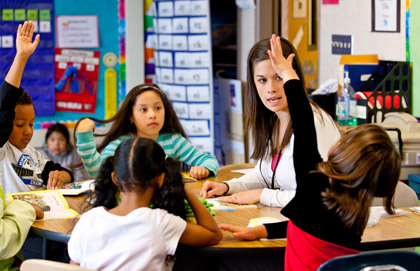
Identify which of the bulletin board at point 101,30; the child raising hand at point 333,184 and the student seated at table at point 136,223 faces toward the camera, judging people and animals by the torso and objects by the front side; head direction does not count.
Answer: the bulletin board

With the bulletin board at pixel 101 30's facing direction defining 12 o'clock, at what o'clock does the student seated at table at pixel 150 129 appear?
The student seated at table is roughly at 12 o'clock from the bulletin board.

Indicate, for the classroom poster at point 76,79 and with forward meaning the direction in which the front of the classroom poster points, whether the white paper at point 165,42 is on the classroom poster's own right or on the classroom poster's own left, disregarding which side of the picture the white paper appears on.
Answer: on the classroom poster's own left

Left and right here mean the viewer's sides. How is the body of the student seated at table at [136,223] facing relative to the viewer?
facing away from the viewer

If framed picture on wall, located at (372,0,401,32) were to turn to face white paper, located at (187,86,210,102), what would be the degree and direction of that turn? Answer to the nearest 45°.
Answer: approximately 90° to its right

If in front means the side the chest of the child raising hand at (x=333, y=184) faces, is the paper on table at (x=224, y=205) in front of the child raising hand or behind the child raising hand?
in front

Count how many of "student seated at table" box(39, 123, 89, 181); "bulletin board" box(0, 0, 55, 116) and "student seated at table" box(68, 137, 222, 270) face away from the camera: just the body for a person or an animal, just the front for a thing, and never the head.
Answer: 1

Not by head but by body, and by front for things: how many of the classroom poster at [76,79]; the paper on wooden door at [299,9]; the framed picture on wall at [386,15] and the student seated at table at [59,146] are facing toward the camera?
4

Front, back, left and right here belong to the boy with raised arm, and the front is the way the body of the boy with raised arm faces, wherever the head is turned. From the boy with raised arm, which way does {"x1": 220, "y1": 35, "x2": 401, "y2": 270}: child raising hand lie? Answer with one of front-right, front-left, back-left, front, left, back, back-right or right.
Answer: front

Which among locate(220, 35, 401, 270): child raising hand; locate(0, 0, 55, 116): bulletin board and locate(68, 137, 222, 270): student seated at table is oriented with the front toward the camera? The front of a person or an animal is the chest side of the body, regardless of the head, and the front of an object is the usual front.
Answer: the bulletin board

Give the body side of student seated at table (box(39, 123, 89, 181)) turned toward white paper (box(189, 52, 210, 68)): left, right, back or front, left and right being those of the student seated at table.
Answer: left

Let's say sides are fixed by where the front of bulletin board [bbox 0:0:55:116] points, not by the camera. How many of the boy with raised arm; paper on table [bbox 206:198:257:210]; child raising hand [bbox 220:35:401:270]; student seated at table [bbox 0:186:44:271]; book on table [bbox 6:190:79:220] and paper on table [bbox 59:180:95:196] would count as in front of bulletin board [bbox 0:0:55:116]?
6

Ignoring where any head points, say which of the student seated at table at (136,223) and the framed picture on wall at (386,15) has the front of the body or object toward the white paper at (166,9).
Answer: the student seated at table

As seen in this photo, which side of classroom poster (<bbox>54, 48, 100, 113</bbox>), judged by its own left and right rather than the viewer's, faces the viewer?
front

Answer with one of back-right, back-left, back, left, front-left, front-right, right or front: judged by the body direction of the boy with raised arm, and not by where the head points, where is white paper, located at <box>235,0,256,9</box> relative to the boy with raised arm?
left

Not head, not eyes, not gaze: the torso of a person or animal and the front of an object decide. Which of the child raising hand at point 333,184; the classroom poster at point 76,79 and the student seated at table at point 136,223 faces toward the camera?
the classroom poster

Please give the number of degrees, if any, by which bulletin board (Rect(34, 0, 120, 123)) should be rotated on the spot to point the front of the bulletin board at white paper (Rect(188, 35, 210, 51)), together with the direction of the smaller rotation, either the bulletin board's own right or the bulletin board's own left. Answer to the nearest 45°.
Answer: approximately 45° to the bulletin board's own left

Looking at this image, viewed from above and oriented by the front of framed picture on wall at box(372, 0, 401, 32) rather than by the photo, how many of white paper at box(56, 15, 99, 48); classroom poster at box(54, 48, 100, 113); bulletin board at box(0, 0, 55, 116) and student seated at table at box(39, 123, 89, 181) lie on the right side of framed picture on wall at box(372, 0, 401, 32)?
4

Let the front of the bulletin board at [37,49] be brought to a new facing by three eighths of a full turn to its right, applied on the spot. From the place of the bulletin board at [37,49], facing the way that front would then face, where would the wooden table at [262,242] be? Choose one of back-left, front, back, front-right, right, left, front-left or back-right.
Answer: back-left
